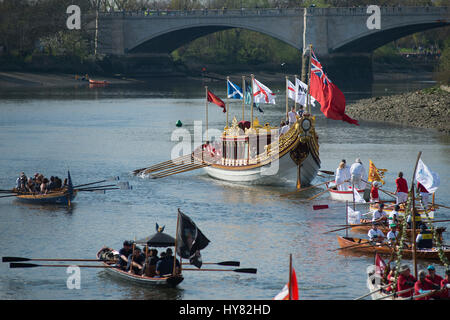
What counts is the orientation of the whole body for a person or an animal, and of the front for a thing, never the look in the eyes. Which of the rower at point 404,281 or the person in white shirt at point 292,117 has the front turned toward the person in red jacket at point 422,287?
the rower

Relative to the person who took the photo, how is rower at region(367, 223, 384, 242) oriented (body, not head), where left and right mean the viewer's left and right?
facing the viewer and to the right of the viewer

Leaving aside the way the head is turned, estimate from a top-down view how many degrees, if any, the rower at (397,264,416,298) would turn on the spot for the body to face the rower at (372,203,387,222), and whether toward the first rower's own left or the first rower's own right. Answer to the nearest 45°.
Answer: approximately 135° to the first rower's own left

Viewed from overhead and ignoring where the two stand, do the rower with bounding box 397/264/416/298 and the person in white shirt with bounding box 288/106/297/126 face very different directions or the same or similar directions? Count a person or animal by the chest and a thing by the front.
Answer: very different directions

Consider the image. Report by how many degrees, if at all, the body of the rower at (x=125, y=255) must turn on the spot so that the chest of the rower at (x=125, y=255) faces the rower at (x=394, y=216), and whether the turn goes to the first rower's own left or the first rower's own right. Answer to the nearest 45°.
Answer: approximately 45° to the first rower's own left

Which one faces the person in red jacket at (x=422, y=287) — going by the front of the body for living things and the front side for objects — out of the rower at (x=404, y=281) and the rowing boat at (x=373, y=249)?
the rower

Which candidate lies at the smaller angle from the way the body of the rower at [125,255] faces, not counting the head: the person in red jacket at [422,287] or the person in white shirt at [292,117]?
the person in red jacket

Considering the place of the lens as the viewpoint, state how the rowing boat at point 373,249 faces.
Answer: facing to the left of the viewer
